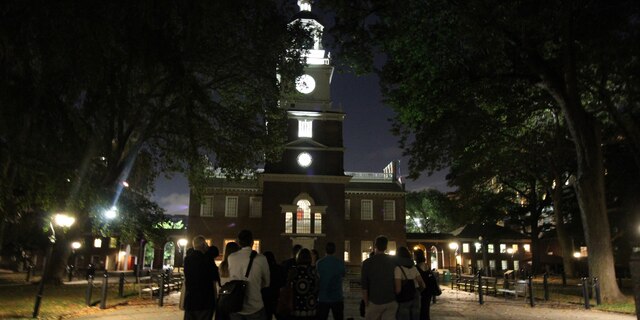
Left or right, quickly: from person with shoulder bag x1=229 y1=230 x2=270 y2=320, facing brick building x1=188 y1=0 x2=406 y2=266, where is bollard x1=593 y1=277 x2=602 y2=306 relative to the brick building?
right

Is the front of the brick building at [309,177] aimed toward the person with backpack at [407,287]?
yes

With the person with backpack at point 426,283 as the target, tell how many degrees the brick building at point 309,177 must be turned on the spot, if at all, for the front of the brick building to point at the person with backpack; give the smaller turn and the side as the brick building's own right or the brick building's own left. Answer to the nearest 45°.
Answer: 0° — it already faces them

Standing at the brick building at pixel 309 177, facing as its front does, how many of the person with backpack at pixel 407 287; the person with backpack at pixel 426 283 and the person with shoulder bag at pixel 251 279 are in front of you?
3

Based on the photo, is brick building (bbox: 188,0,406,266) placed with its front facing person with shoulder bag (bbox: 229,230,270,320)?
yes

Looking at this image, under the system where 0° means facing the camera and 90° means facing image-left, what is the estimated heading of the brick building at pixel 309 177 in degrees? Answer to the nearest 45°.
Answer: approximately 0°
